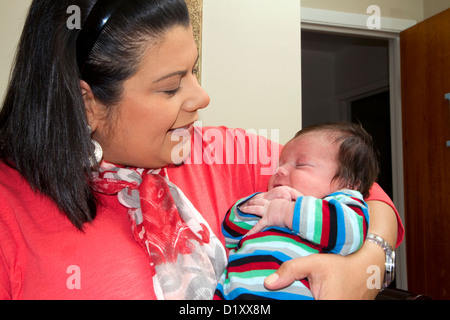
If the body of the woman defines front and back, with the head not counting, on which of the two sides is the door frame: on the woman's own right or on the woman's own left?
on the woman's own left

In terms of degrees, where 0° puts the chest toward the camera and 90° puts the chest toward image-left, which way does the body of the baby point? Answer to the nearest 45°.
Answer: approximately 45°

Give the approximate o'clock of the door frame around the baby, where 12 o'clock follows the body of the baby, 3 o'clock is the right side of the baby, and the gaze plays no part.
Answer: The door frame is roughly at 5 o'clock from the baby.

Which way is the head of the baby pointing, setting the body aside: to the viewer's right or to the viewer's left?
to the viewer's left
